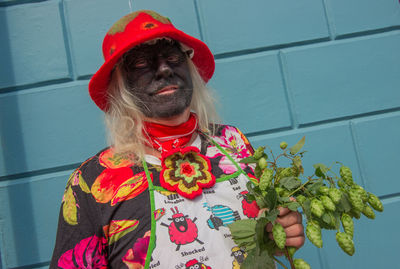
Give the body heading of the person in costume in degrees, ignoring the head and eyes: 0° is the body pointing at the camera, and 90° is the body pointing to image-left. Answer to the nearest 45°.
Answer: approximately 315°
